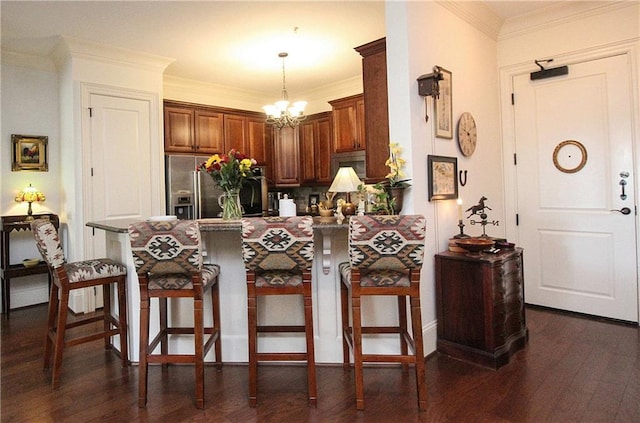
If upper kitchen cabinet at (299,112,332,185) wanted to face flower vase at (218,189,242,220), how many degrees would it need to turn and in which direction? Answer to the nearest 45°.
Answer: approximately 45° to its left

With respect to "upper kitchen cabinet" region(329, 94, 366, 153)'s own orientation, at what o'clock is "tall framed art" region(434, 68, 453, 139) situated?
The tall framed art is roughly at 10 o'clock from the upper kitchen cabinet.

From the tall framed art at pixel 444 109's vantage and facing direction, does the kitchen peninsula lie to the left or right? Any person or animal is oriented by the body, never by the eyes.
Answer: on its right

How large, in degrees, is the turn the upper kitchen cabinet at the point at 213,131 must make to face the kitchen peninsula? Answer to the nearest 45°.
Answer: approximately 45° to its right

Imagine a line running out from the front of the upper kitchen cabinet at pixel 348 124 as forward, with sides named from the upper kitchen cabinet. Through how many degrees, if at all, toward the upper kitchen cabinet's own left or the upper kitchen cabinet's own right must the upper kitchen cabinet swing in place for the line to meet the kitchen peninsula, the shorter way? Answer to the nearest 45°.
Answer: approximately 45° to the upper kitchen cabinet's own left

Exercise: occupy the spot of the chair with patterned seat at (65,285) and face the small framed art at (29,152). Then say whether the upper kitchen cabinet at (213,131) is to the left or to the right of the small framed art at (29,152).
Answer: right

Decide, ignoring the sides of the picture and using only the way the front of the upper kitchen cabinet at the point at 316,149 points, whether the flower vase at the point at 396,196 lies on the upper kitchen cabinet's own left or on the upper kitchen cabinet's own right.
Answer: on the upper kitchen cabinet's own left
